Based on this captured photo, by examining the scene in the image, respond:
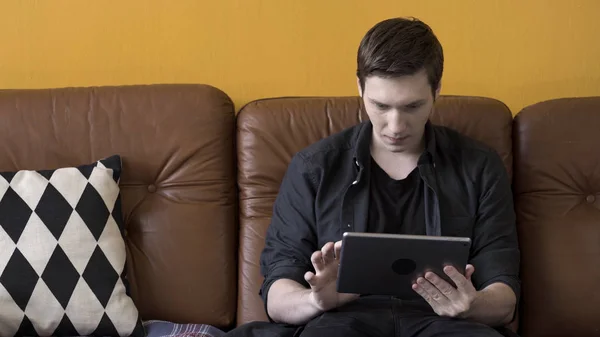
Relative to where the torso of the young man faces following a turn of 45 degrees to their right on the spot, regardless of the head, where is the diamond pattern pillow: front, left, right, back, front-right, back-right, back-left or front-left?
front-right

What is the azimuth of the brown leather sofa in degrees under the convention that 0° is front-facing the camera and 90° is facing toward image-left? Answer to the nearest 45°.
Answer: approximately 0°
